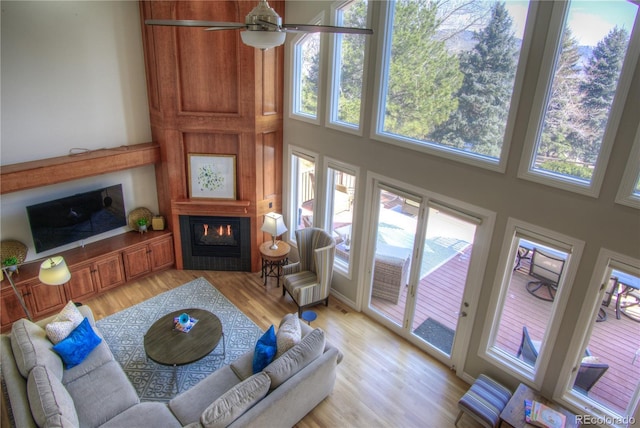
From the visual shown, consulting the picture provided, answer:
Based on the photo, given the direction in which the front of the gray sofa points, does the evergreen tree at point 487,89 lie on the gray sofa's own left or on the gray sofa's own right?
on the gray sofa's own right

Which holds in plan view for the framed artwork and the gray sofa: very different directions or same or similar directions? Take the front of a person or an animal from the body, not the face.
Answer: very different directions

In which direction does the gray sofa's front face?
away from the camera

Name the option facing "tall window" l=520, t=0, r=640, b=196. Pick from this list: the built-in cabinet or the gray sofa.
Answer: the built-in cabinet

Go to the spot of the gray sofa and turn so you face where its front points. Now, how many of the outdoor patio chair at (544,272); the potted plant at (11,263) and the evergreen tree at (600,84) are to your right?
2

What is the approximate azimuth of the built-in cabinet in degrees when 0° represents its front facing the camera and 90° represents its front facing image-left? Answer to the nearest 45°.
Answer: approximately 315°

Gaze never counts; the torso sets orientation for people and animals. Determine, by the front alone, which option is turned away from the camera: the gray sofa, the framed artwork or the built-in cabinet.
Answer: the gray sofa

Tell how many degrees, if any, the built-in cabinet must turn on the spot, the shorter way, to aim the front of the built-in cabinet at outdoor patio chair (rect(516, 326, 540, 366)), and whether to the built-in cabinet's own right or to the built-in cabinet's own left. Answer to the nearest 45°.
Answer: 0° — it already faces it

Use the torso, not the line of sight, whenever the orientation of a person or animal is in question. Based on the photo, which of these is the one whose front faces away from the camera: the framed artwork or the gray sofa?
the gray sofa

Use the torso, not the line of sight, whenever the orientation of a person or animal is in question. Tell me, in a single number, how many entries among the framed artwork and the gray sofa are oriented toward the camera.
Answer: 1
